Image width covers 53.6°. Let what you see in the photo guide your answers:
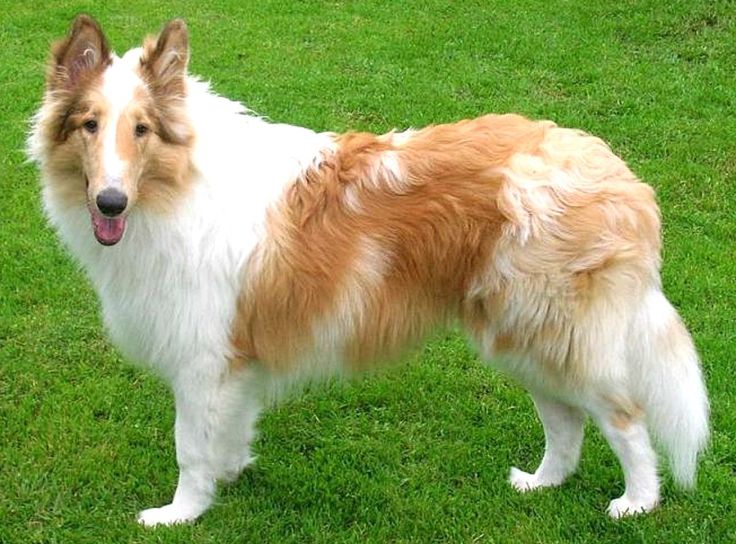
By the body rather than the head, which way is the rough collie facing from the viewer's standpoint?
to the viewer's left

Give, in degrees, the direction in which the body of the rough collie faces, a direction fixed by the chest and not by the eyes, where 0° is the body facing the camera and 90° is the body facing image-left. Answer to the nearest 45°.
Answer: approximately 90°
